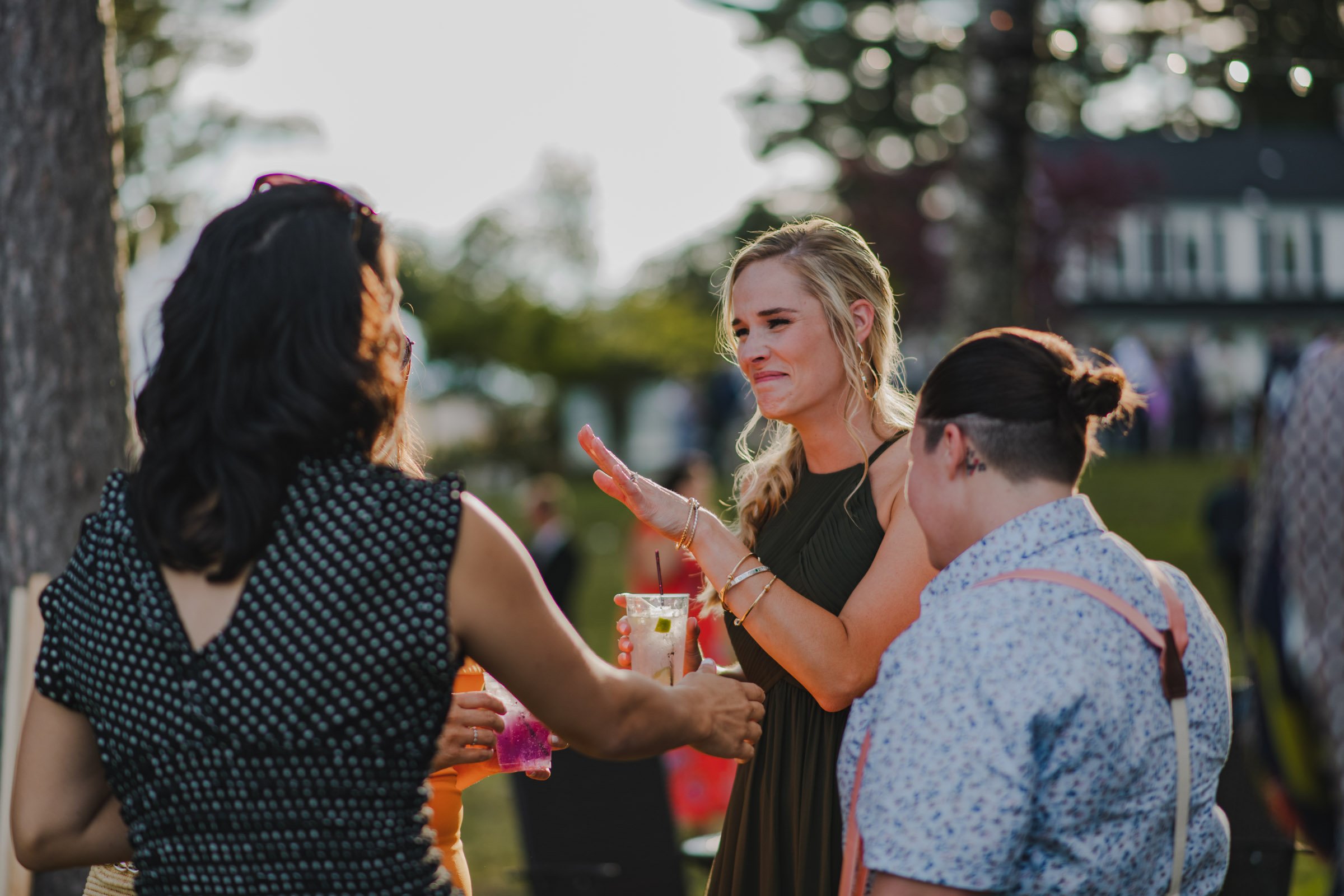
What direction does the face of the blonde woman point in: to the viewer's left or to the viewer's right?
to the viewer's left

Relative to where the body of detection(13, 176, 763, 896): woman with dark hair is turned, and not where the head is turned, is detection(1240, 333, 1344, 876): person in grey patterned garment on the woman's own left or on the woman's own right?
on the woman's own right

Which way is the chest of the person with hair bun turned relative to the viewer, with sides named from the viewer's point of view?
facing away from the viewer and to the left of the viewer

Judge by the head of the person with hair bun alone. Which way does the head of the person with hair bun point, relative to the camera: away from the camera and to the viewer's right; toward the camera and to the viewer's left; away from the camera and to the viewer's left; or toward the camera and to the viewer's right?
away from the camera and to the viewer's left

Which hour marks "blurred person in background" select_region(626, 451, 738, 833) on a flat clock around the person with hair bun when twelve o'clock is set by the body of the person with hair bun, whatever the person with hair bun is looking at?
The blurred person in background is roughly at 1 o'clock from the person with hair bun.

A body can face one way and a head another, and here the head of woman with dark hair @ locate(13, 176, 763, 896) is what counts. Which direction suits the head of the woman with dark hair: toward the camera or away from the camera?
away from the camera

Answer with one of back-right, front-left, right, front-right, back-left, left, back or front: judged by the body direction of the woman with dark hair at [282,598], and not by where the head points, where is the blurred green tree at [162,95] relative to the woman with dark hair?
front-left

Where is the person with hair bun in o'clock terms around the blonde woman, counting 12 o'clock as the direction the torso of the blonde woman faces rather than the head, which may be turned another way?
The person with hair bun is roughly at 10 o'clock from the blonde woman.

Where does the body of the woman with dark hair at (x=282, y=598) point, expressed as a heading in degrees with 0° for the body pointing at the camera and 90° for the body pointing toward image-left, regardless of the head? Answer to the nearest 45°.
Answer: approximately 225°

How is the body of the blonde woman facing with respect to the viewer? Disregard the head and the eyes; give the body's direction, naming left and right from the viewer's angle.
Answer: facing the viewer and to the left of the viewer

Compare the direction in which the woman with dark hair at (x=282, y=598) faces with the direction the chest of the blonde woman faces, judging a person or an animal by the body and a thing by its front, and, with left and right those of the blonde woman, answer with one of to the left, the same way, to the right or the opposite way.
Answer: the opposite way

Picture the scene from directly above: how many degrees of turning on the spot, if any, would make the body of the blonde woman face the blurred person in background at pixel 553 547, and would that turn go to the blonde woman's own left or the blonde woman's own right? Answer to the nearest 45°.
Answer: approximately 135° to the blonde woman's own right
